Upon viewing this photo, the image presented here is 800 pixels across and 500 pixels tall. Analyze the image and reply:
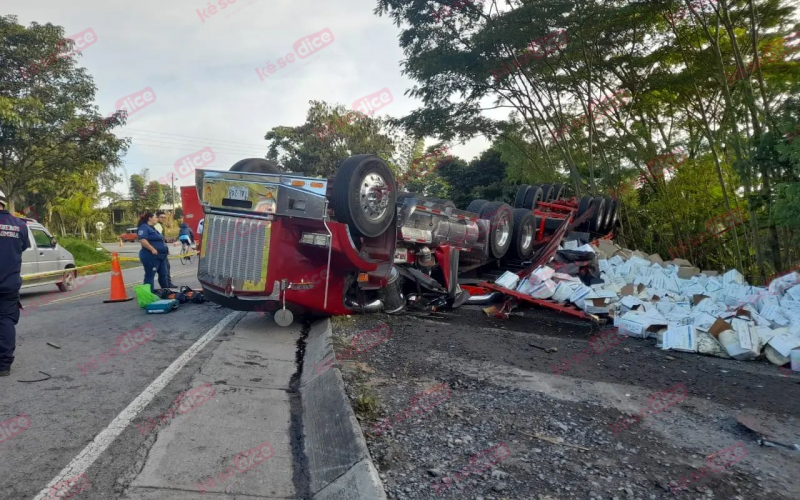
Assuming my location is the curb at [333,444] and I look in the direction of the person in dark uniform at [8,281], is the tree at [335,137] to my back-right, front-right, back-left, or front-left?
front-right

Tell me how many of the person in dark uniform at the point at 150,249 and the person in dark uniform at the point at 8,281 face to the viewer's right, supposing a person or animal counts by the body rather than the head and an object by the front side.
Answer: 1

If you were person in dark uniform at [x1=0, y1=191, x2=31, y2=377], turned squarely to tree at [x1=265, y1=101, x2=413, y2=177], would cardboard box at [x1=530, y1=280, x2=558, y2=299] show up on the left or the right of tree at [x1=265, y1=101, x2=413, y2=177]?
right

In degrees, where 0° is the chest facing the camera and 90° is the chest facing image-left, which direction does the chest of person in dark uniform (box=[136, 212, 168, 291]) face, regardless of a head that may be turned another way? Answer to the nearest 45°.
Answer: approximately 270°

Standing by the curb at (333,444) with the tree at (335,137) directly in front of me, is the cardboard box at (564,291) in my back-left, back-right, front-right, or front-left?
front-right

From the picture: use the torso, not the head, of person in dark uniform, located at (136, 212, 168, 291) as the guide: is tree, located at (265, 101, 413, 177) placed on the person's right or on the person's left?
on the person's left

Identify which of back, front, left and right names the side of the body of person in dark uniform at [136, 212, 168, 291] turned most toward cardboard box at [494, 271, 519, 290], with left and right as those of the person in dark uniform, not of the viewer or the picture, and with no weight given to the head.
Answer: front

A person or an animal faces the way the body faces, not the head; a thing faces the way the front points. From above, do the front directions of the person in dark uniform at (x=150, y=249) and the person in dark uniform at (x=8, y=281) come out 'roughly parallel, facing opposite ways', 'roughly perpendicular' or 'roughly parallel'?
roughly perpendicular

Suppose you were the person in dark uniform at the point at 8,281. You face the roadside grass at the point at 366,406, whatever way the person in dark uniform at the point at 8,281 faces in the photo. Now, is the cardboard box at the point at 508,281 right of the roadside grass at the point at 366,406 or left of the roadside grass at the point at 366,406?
left
